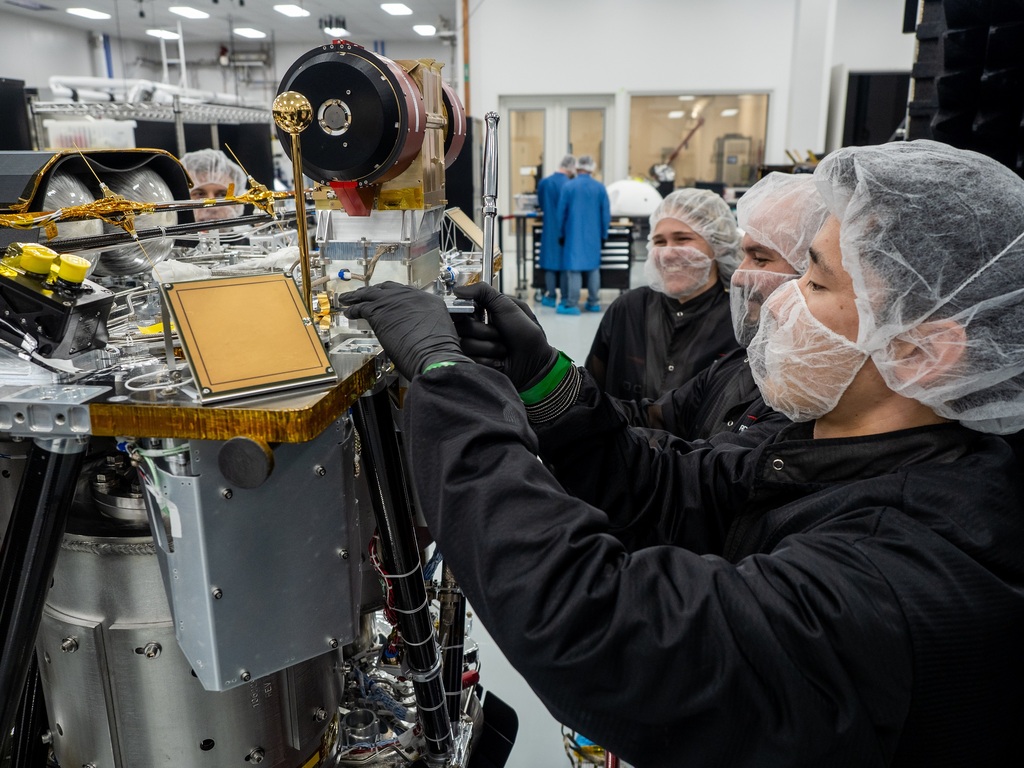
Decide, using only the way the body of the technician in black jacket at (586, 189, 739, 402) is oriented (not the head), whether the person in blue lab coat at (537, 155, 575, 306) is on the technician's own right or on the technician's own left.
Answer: on the technician's own right

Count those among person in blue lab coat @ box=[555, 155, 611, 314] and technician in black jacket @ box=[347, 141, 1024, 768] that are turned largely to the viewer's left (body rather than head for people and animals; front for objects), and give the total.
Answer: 1

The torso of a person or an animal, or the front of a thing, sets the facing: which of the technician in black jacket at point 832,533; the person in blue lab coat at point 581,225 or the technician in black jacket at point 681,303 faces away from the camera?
the person in blue lab coat

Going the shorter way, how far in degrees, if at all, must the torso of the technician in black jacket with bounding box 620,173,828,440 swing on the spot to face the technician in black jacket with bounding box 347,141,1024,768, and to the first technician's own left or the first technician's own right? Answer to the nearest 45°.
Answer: approximately 45° to the first technician's own left

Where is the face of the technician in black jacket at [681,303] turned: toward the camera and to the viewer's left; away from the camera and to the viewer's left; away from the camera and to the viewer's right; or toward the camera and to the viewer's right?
toward the camera and to the viewer's left

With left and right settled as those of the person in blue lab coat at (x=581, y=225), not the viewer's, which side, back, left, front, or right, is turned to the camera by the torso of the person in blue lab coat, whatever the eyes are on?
back

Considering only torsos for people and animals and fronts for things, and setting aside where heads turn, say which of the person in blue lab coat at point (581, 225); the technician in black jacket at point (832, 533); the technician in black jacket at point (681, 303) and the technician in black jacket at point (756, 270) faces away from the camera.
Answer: the person in blue lab coat

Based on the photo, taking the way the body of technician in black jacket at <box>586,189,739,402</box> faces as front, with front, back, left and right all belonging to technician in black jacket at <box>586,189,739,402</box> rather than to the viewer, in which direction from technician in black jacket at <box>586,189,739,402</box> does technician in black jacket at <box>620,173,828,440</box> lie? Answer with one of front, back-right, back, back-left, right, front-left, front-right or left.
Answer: front-left

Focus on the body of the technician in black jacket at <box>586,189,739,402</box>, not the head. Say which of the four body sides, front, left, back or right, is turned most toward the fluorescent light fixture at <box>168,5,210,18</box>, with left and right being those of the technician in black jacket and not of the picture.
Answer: right

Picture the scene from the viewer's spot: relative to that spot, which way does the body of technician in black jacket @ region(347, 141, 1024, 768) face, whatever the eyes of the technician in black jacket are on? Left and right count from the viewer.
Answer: facing to the left of the viewer

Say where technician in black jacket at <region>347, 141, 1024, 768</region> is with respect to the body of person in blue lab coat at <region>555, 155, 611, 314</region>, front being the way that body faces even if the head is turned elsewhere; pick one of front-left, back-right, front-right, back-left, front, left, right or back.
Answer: back

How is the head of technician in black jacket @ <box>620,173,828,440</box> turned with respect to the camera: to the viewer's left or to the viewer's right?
to the viewer's left

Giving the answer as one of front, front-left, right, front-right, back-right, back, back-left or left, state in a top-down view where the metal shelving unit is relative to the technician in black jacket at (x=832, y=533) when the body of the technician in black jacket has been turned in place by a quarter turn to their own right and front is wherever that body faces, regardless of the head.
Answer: front-left

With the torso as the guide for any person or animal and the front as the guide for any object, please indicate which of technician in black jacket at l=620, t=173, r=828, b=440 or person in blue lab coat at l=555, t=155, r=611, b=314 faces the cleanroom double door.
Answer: the person in blue lab coat

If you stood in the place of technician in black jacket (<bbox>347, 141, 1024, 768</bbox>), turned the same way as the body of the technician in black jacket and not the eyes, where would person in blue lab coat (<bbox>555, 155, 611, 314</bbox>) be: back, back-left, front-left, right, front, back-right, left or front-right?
right

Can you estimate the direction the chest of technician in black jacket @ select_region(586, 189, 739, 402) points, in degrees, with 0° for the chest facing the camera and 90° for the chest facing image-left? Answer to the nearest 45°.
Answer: approximately 45°

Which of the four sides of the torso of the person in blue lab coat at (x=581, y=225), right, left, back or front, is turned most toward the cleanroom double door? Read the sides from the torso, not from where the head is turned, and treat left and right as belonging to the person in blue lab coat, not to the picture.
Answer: front

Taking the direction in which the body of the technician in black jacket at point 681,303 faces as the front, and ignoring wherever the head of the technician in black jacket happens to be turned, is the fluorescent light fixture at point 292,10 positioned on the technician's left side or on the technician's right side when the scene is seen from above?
on the technician's right side

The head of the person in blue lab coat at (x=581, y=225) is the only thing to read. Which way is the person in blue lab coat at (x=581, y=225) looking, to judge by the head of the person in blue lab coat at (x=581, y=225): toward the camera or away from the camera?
away from the camera
